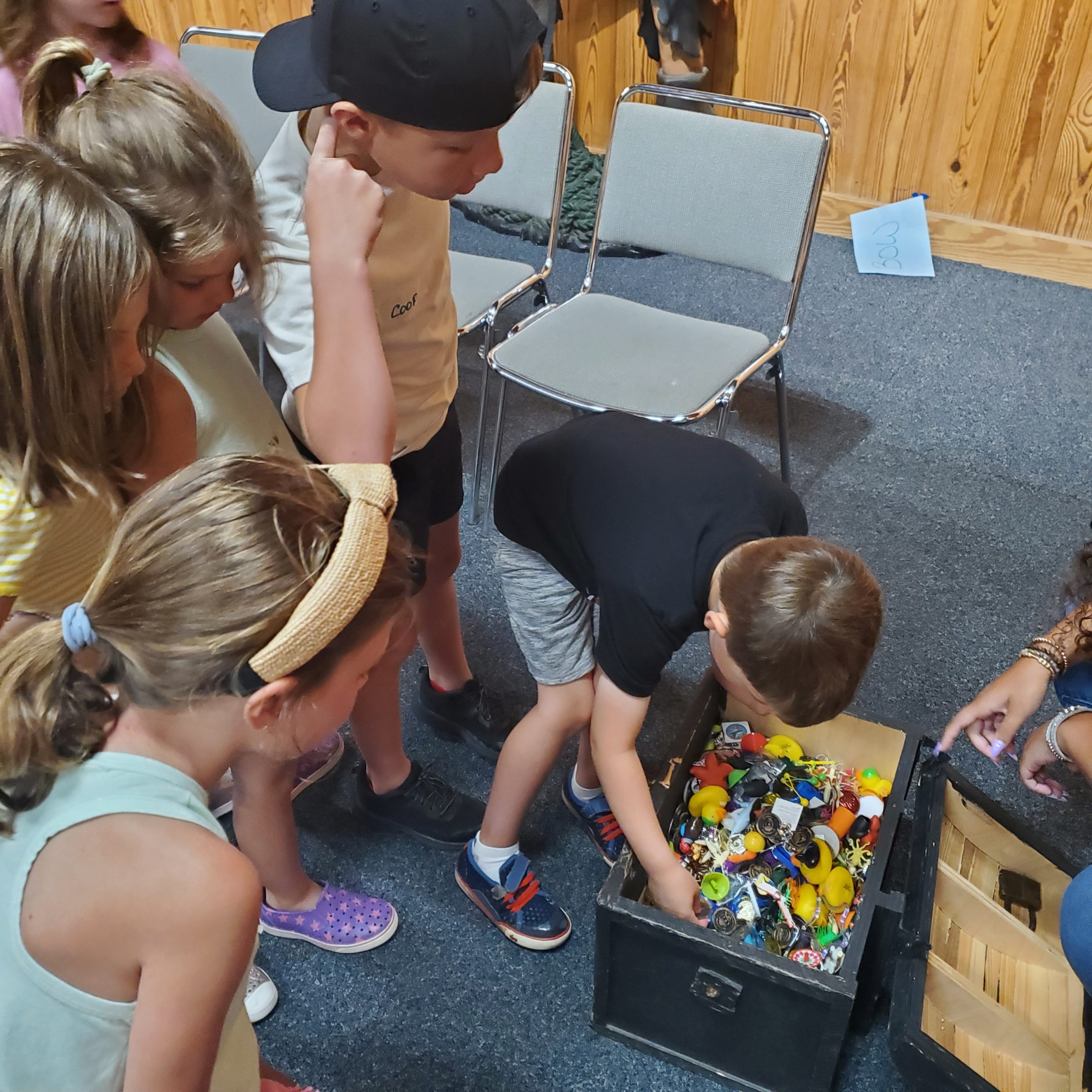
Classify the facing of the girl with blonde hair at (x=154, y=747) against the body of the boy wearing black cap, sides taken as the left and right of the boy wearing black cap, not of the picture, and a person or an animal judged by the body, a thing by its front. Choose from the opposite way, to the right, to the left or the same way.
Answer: to the left

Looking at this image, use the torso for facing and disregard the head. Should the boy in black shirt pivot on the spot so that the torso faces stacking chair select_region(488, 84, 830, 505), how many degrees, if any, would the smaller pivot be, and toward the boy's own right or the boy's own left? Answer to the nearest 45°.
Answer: approximately 135° to the boy's own left

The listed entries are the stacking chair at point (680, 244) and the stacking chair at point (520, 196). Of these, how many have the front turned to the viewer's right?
0

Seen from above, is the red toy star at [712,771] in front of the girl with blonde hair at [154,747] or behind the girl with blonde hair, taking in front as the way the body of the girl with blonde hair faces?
in front

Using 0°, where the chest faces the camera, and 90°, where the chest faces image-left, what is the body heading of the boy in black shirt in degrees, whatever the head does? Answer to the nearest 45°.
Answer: approximately 315°

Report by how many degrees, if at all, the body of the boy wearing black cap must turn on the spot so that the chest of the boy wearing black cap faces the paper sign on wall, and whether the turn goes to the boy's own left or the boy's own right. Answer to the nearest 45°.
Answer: approximately 90° to the boy's own left

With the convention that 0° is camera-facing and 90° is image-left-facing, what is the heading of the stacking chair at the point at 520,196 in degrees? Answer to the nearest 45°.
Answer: approximately 45°

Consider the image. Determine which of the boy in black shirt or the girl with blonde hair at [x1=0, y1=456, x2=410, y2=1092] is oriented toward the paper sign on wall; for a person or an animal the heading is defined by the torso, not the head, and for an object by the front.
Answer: the girl with blonde hair

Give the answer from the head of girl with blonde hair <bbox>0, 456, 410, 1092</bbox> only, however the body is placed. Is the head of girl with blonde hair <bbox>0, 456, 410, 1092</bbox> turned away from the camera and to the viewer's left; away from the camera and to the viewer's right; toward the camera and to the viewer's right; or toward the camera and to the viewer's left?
away from the camera and to the viewer's right

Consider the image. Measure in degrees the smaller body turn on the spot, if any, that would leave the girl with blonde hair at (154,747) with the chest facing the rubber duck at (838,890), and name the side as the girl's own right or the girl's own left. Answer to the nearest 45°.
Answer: approximately 45° to the girl's own right

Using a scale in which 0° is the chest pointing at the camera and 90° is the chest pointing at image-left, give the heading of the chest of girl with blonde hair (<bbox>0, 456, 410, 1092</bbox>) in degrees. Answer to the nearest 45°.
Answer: approximately 225°
